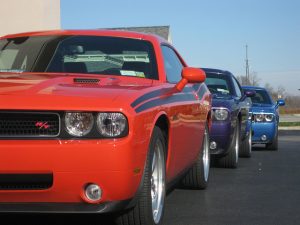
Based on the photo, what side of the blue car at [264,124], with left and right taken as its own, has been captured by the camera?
front

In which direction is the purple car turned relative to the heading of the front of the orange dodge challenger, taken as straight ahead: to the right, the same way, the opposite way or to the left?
the same way

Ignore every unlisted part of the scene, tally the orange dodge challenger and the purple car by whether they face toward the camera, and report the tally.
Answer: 2

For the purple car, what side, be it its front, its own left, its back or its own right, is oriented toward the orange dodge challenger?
front

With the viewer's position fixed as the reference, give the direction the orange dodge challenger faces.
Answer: facing the viewer

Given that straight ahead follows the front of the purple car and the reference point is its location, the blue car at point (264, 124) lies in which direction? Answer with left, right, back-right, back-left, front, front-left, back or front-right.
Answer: back

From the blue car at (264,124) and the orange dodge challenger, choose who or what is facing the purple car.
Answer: the blue car

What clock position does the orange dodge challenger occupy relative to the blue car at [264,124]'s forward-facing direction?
The orange dodge challenger is roughly at 12 o'clock from the blue car.

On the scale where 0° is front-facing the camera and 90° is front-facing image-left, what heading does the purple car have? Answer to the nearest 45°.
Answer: approximately 0°

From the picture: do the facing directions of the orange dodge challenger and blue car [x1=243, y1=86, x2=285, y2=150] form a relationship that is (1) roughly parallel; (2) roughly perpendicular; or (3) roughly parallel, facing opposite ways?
roughly parallel

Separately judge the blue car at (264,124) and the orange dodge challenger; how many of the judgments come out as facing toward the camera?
2
